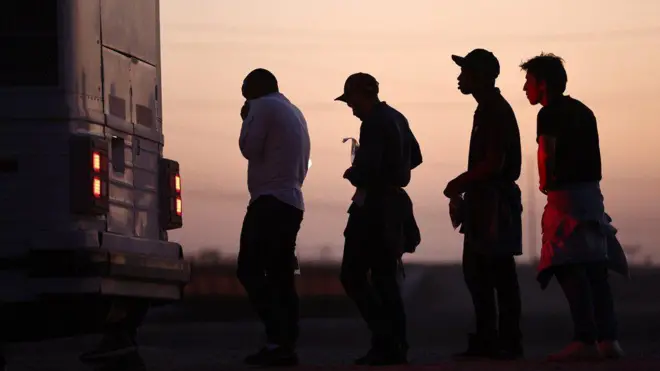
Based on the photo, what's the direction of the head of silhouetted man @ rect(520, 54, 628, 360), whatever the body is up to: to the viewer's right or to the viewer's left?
to the viewer's left

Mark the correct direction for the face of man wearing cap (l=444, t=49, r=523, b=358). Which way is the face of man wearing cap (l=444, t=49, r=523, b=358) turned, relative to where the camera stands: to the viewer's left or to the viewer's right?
to the viewer's left

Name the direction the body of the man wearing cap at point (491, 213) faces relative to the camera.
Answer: to the viewer's left

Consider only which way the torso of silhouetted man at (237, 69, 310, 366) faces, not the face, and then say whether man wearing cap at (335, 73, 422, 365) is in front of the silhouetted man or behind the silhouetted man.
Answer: behind

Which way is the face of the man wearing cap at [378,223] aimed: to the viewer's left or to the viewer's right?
to the viewer's left

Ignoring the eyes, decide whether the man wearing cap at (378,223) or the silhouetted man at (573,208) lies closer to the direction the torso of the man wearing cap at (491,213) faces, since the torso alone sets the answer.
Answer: the man wearing cap

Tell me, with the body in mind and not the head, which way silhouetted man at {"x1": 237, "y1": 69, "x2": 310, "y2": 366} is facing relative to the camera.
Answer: to the viewer's left

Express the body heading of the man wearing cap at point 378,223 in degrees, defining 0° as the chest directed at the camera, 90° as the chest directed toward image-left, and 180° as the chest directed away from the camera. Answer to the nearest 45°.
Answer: approximately 90°
